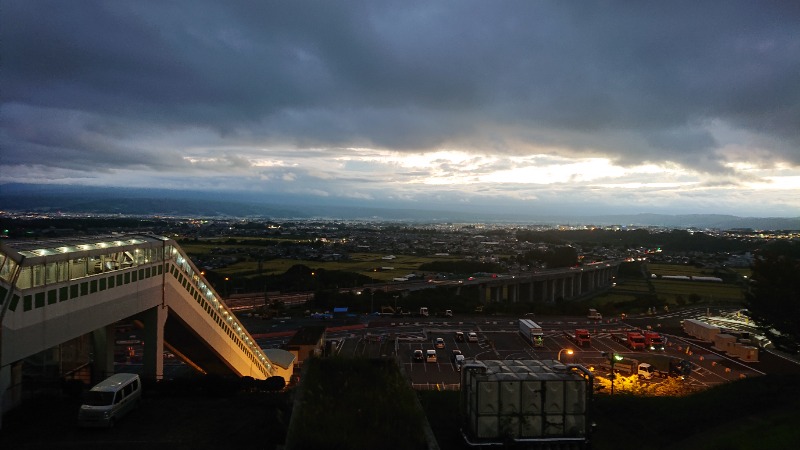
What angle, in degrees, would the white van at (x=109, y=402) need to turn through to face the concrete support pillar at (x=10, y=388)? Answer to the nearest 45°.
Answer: approximately 90° to its right

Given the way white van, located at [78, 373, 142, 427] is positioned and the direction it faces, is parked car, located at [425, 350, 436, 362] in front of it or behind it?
behind

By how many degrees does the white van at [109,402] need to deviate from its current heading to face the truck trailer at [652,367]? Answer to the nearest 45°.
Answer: approximately 135° to its left

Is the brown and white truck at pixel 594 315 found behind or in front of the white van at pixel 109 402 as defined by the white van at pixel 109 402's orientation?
behind

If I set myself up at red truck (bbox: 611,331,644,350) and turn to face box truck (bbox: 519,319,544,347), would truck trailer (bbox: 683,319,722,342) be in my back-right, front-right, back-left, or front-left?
back-right

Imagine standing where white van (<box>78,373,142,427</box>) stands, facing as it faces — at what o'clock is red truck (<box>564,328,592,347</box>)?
The red truck is roughly at 7 o'clock from the white van.

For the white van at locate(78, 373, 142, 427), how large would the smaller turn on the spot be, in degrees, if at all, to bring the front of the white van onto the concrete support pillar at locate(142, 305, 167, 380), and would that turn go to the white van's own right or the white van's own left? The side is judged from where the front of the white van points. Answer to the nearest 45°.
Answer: approximately 135° to the white van's own right

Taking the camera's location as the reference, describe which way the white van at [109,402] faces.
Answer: facing the viewer and to the left of the viewer

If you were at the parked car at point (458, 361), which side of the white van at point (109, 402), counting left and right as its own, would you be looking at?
back

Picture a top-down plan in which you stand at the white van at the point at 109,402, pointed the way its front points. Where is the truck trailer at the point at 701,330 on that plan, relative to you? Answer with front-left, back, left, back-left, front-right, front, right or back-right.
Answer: back-left
